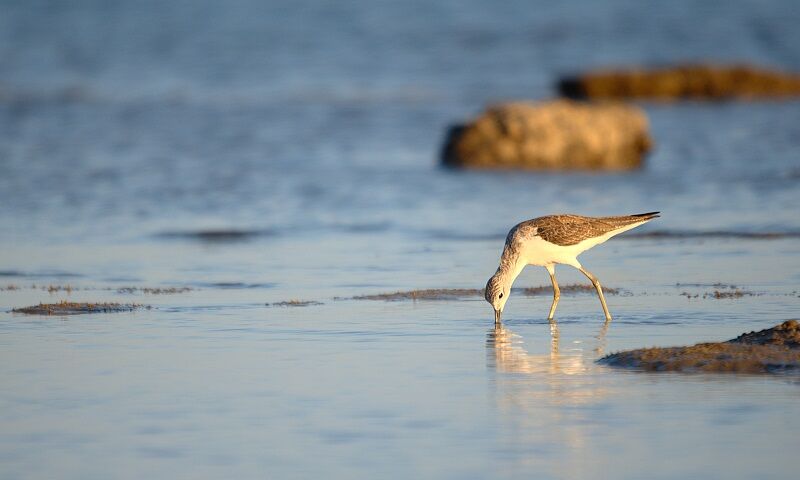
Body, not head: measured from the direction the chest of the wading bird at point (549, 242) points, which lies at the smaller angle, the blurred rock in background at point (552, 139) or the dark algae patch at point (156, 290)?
the dark algae patch

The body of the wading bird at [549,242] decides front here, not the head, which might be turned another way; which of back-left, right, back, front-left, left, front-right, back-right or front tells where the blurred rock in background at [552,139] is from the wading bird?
right

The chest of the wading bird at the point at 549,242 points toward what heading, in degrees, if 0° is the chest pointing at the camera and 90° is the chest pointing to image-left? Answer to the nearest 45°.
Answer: approximately 90°

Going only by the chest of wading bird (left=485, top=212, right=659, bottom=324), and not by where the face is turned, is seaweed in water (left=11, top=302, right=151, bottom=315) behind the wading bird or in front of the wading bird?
in front

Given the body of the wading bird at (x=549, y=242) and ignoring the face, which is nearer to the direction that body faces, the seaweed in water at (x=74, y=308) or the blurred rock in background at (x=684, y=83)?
the seaweed in water

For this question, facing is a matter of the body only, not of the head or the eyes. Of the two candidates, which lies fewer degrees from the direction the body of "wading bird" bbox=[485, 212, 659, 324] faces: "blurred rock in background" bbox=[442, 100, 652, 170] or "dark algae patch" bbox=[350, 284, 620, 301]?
the dark algae patch

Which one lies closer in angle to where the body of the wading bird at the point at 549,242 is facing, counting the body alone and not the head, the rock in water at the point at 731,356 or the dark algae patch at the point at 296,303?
the dark algae patch

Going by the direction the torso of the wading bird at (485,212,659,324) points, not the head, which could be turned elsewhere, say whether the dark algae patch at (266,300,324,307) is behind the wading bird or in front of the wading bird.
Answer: in front

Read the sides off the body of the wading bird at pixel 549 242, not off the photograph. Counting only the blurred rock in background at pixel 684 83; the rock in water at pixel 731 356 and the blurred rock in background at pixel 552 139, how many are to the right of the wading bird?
2

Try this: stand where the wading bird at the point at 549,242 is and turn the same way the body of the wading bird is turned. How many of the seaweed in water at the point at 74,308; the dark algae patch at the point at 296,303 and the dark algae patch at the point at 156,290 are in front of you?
3

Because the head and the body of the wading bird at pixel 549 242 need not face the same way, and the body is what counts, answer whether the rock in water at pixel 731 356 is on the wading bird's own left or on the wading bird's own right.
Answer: on the wading bird's own left

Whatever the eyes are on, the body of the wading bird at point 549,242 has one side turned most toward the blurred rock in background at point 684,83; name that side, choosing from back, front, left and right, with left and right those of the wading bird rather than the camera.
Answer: right
